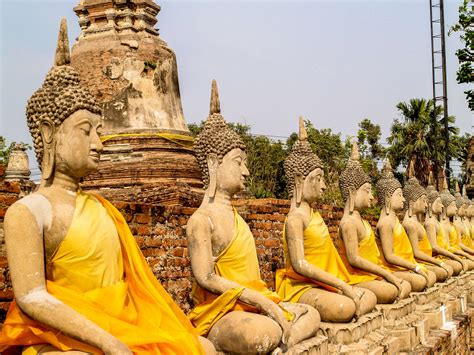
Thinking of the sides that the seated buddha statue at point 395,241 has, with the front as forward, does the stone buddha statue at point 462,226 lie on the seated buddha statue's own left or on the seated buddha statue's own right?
on the seated buddha statue's own left

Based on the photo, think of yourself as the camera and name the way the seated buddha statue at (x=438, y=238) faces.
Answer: facing to the right of the viewer

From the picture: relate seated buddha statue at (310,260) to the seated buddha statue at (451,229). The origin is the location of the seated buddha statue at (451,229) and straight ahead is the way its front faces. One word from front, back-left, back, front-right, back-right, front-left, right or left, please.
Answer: right

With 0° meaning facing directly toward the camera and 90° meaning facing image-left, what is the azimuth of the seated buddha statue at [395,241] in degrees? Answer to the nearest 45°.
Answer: approximately 270°

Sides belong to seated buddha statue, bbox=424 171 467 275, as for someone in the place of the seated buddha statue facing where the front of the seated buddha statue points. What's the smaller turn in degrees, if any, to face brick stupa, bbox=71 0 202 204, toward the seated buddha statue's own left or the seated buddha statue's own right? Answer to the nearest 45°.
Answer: approximately 135° to the seated buddha statue's own right

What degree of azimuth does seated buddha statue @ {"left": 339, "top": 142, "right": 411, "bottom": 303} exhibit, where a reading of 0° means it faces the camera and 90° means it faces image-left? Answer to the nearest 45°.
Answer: approximately 270°

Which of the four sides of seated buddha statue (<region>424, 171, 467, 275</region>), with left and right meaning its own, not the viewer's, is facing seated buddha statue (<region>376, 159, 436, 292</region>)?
right

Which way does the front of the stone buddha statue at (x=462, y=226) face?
to the viewer's right

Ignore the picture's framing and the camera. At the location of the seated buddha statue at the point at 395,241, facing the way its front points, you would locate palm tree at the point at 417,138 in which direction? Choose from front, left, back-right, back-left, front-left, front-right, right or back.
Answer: left

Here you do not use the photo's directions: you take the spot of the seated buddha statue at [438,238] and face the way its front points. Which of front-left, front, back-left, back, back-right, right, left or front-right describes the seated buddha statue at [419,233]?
right

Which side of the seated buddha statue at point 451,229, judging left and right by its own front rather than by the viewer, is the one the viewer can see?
right
